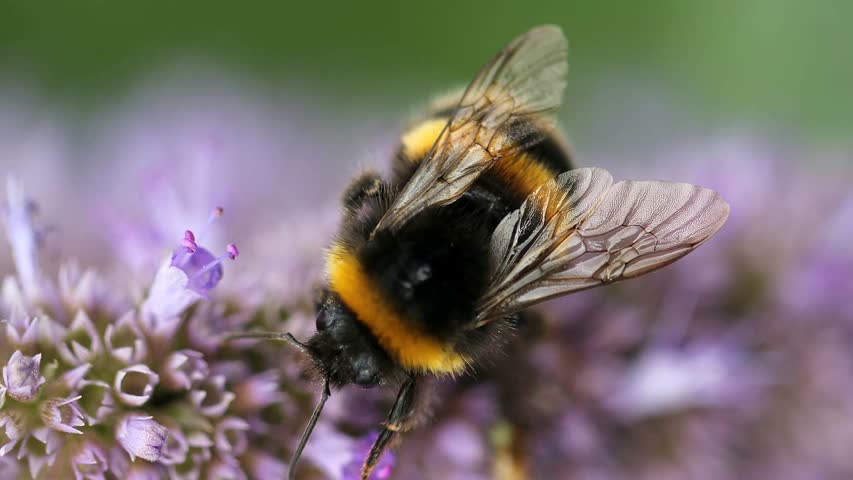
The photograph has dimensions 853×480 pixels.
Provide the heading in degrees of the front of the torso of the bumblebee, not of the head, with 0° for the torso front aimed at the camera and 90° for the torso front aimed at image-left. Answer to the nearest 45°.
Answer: approximately 45°

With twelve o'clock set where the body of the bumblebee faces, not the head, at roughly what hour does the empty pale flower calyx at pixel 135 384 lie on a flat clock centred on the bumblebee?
The empty pale flower calyx is roughly at 1 o'clock from the bumblebee.
